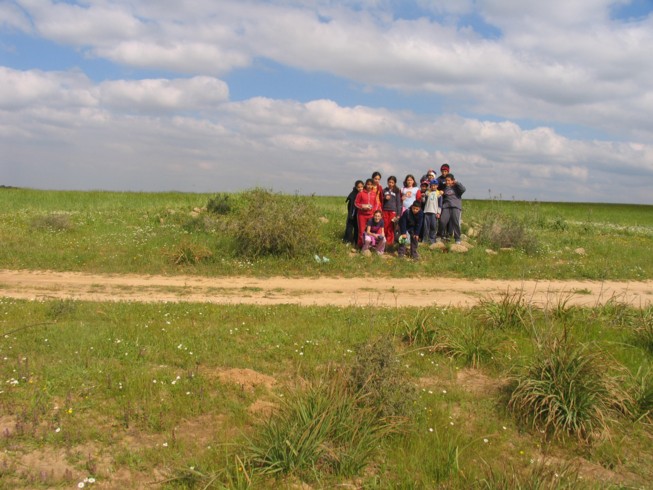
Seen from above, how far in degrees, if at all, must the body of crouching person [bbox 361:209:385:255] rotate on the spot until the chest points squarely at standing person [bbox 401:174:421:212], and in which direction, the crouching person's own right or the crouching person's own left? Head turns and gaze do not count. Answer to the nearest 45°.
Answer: approximately 135° to the crouching person's own left

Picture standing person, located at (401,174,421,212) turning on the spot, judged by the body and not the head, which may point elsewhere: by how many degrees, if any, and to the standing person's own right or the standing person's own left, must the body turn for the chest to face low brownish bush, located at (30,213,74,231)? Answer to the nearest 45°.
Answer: approximately 90° to the standing person's own right

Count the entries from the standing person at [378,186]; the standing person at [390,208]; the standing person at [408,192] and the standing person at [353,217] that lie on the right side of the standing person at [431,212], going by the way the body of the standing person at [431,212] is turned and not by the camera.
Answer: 4

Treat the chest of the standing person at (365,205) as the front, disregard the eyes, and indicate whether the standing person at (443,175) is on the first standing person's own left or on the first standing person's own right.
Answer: on the first standing person's own left

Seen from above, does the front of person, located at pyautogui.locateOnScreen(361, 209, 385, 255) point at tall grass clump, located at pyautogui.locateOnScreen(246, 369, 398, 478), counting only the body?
yes

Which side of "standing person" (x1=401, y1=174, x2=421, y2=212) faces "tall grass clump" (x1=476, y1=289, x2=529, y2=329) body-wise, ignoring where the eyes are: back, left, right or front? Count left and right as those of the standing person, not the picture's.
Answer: front

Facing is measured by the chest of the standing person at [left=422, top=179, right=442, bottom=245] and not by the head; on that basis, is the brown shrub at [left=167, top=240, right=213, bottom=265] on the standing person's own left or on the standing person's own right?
on the standing person's own right

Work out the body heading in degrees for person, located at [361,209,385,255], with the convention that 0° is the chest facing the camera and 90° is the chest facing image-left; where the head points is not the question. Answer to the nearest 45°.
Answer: approximately 0°
